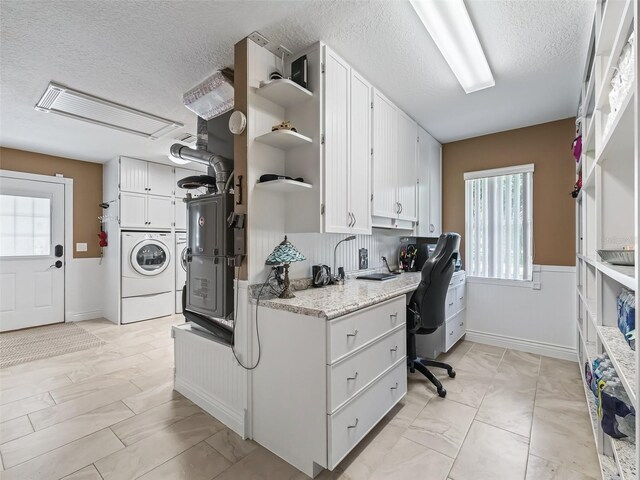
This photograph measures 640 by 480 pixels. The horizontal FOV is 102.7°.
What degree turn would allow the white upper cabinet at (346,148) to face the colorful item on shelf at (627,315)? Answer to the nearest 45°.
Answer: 0° — it already faces it

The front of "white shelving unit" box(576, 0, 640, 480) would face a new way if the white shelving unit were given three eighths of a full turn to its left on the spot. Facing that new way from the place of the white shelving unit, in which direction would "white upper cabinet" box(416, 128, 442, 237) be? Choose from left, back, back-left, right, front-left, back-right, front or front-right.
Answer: back

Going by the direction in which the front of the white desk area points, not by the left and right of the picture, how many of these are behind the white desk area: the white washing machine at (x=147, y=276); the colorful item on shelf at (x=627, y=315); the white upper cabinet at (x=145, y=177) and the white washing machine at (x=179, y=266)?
3

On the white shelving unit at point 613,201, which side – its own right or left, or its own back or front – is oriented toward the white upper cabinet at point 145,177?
front

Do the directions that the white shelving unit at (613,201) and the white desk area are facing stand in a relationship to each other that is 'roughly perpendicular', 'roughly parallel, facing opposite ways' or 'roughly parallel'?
roughly parallel, facing opposite ways

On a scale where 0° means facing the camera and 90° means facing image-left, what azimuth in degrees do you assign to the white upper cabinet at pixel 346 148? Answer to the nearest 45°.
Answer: approximately 315°

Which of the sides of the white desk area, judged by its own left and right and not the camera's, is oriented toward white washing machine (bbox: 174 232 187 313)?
back

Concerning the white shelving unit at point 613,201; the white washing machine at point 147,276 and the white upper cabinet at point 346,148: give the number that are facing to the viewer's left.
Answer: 1

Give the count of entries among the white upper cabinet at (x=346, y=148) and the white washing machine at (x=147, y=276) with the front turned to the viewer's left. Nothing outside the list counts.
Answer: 0

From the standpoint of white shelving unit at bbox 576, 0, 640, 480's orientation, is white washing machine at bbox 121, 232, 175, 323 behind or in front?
in front

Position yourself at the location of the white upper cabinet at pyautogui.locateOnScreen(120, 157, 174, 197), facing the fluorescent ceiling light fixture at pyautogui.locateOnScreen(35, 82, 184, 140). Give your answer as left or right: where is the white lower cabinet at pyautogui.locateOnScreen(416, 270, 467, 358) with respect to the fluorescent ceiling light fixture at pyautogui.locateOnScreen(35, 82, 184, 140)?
left

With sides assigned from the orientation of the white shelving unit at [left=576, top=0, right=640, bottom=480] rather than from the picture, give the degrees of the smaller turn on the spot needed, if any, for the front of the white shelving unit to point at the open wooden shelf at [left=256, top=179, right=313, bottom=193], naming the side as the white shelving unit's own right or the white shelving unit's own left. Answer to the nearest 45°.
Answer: approximately 45° to the white shelving unit's own left

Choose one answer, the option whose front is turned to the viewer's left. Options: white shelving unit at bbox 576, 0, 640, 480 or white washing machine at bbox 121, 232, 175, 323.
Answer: the white shelving unit

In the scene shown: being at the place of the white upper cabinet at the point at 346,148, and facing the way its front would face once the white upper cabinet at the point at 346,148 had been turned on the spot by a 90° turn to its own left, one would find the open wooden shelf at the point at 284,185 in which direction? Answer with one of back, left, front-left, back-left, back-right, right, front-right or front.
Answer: back

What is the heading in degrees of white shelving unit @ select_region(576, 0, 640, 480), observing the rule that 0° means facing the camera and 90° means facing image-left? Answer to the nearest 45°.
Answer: approximately 90°
